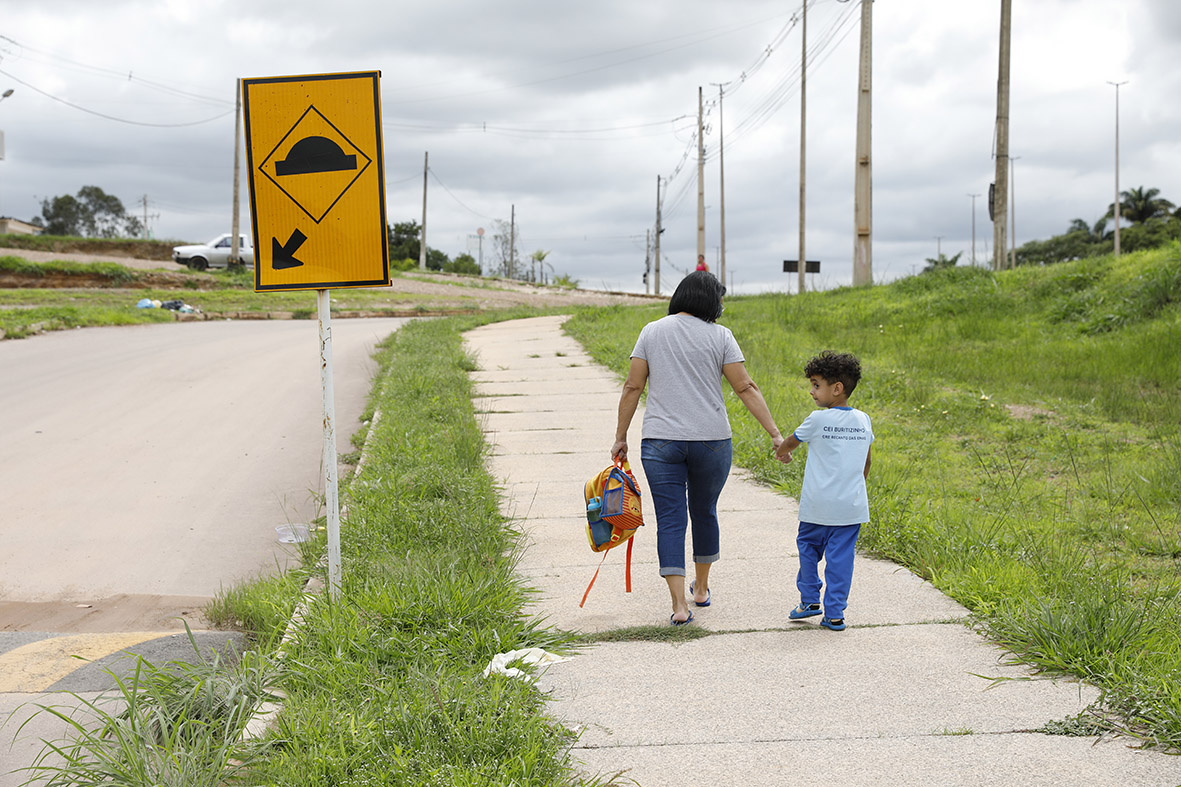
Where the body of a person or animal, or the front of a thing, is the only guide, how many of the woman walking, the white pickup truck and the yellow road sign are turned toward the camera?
1

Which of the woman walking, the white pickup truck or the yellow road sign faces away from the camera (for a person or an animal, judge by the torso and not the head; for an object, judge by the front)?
the woman walking

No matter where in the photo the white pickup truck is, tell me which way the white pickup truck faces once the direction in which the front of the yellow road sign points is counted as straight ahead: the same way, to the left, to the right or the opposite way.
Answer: to the right

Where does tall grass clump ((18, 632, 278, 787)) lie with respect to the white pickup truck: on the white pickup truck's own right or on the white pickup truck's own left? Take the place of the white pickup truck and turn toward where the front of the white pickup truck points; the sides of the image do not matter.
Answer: on the white pickup truck's own left

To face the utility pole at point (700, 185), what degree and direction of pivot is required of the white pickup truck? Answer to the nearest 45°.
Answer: approximately 180°

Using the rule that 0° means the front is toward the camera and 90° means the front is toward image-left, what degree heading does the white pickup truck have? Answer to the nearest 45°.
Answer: approximately 90°

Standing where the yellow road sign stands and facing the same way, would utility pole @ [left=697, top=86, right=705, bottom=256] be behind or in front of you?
behind

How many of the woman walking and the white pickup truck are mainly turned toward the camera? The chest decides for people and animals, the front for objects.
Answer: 0

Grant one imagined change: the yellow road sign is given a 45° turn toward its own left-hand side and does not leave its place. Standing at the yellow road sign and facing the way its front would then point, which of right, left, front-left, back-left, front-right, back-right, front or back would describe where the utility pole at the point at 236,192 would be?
back-left

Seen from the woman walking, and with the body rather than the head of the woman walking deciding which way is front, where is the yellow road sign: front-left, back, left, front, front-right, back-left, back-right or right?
left

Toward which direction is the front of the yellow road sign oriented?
toward the camera

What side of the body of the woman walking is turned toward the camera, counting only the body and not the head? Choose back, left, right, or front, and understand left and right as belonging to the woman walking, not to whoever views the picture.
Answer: back

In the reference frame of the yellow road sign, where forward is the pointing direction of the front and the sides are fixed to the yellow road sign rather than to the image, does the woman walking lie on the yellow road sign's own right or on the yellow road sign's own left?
on the yellow road sign's own left

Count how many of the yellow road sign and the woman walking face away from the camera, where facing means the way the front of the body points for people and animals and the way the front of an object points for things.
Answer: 1

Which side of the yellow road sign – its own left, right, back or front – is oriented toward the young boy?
left

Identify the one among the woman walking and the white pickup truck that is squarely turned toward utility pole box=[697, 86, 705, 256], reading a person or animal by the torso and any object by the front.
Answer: the woman walking

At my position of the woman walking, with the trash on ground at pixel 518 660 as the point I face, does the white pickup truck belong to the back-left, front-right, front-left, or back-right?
back-right
